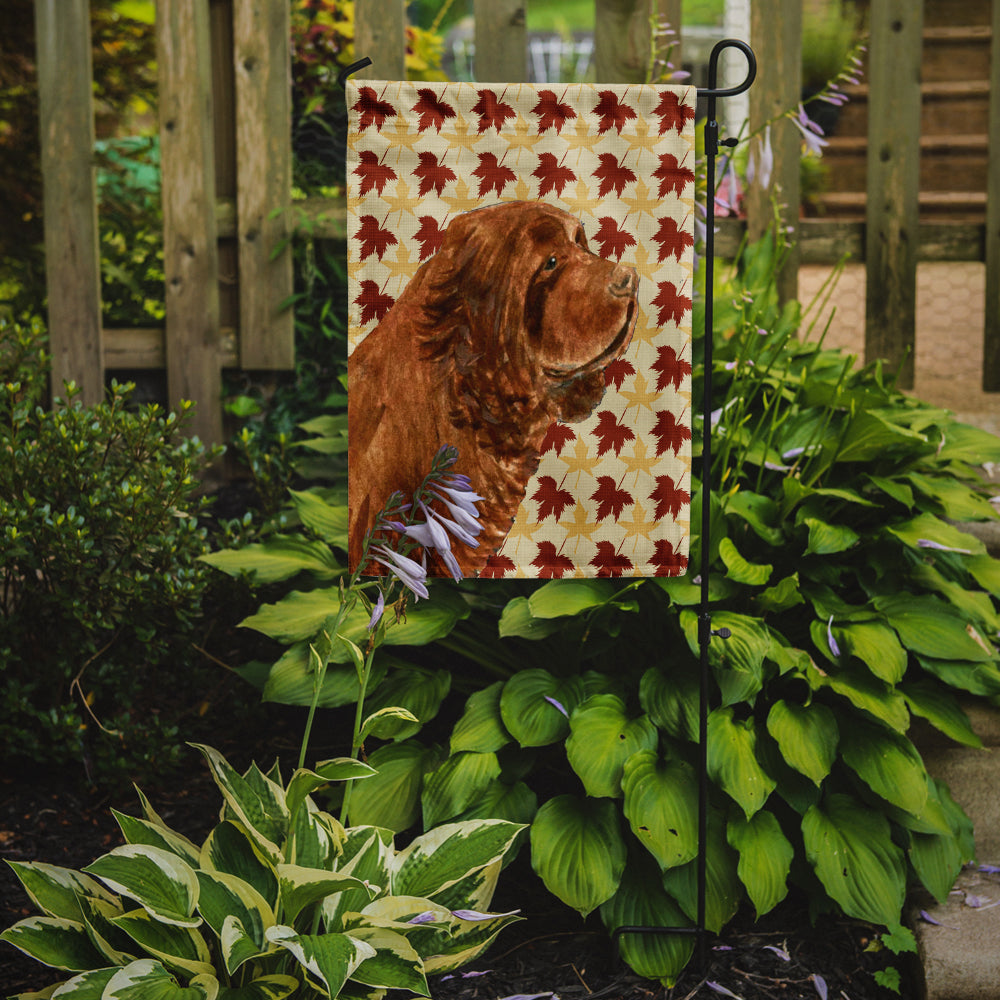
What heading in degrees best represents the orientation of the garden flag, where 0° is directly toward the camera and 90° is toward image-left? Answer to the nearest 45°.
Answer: approximately 0°

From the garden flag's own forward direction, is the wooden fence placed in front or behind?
behind

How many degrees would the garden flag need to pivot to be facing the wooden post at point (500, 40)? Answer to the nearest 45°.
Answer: approximately 180°

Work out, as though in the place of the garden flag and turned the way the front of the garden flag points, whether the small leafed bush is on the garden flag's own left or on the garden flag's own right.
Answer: on the garden flag's own right
